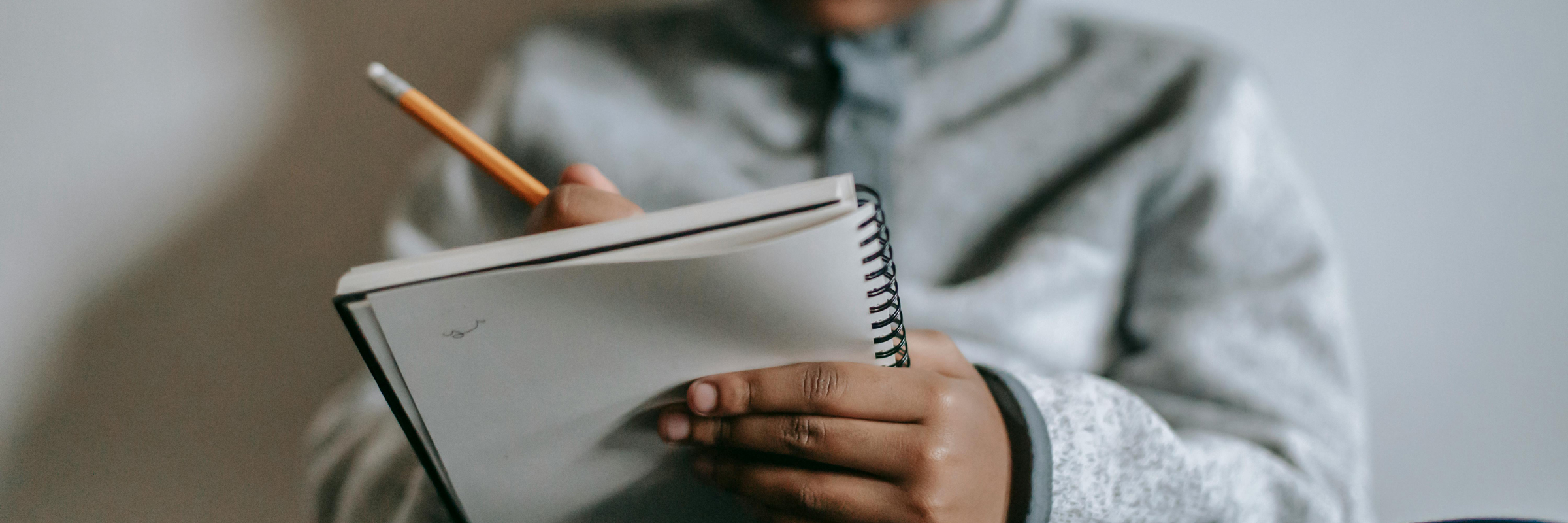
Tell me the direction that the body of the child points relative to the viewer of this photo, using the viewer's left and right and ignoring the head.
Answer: facing the viewer
